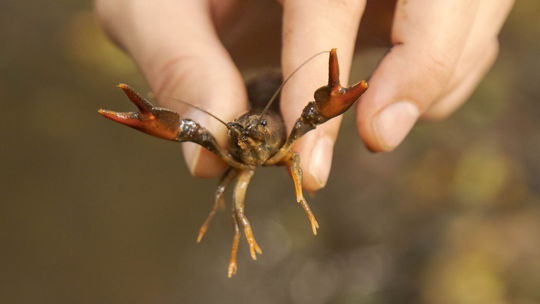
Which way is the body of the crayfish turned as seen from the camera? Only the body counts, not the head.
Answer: toward the camera
